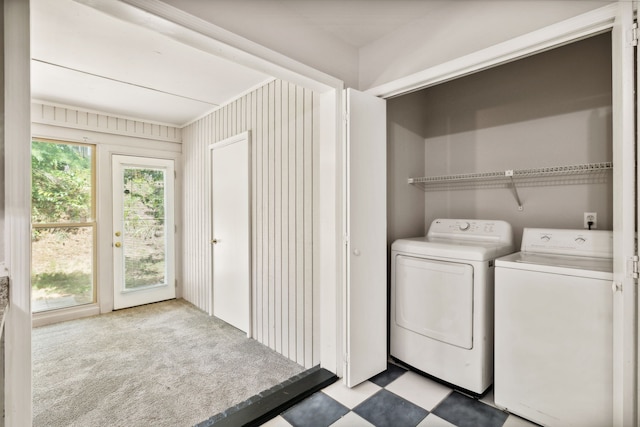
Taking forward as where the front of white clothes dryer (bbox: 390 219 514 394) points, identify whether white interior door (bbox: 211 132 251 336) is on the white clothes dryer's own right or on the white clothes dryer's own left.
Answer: on the white clothes dryer's own right

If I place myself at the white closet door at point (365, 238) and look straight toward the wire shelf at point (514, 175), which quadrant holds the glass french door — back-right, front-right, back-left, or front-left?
back-left

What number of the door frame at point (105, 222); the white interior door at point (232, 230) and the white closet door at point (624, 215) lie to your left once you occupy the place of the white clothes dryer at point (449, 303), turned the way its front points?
1

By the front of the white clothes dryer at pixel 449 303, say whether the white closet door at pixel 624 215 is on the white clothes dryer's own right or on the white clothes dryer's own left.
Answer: on the white clothes dryer's own left

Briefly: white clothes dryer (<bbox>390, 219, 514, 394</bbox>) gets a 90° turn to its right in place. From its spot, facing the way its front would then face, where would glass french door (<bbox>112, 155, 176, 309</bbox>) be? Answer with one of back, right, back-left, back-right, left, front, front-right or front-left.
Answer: front-left

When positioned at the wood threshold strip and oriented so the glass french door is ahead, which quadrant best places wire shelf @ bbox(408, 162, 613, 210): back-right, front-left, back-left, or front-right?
back-right

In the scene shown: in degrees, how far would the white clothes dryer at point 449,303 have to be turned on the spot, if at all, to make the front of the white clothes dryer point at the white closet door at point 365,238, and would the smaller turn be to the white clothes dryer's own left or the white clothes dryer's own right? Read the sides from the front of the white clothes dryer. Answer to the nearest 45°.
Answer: approximately 45° to the white clothes dryer's own right

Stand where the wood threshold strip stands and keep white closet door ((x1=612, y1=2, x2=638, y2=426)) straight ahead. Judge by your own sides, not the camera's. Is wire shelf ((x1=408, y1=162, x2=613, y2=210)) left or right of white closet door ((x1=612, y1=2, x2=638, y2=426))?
left

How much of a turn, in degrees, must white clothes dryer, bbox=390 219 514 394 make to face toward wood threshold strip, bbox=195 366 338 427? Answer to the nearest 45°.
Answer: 0° — it already faces it

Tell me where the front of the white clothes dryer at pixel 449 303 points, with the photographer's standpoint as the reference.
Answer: facing the viewer and to the left of the viewer

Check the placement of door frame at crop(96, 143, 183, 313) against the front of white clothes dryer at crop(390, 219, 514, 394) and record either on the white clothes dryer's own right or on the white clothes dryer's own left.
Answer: on the white clothes dryer's own right
